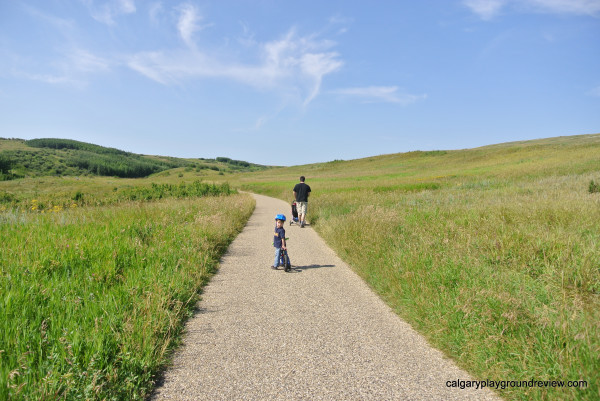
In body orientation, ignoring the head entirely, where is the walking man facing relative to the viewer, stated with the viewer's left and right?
facing away from the viewer
